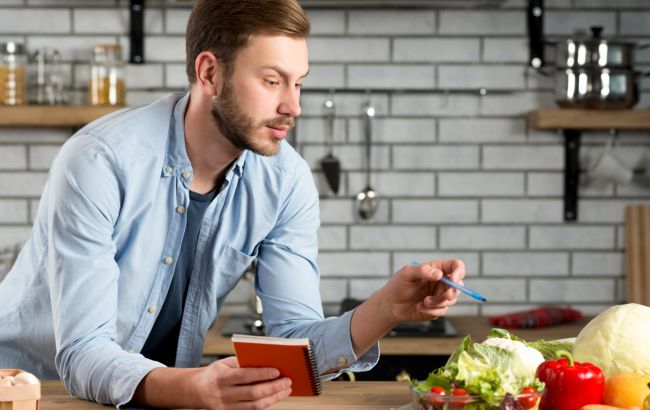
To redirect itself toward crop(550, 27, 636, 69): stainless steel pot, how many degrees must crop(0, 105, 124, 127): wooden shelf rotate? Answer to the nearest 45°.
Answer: approximately 90° to its left

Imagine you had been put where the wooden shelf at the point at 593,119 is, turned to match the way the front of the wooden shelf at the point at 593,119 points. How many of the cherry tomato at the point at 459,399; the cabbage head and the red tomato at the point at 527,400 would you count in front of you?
3

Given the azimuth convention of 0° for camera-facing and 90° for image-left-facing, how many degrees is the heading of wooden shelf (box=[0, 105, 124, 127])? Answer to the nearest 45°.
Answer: approximately 0°

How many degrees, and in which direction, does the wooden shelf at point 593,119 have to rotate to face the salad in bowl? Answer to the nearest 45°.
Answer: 0° — it already faces it

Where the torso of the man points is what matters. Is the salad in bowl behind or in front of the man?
in front

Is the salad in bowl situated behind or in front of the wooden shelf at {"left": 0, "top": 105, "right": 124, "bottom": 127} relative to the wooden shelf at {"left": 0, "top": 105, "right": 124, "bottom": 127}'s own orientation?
in front

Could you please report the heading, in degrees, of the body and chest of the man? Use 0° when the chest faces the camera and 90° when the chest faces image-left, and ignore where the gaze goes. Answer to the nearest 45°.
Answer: approximately 315°

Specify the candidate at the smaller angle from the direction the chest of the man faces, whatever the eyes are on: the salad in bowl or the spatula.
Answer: the salad in bowl

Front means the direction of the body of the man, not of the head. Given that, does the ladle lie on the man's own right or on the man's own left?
on the man's own left

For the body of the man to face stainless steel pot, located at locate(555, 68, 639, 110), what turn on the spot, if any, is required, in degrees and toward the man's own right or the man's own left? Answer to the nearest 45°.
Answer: approximately 90° to the man's own left

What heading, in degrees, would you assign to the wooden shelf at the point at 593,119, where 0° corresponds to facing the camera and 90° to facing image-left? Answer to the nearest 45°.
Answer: approximately 0°

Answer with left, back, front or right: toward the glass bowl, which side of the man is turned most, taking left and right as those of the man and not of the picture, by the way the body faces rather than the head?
front

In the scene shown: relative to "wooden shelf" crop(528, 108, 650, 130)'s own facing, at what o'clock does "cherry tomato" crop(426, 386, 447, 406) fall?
The cherry tomato is roughly at 12 o'clock from the wooden shelf.
